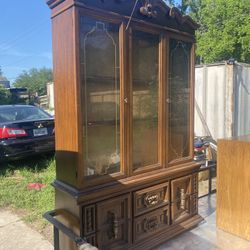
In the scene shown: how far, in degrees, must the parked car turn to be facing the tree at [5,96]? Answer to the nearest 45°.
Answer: approximately 45° to its right

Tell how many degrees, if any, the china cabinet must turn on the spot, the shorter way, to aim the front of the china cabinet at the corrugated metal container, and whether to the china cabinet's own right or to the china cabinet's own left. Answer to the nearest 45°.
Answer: approximately 90° to the china cabinet's own left

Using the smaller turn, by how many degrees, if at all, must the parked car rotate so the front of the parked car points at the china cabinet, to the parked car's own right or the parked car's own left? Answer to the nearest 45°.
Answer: approximately 135° to the parked car's own left

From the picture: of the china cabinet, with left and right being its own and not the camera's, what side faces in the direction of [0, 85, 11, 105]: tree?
back

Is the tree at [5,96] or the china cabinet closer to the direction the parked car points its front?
the tree

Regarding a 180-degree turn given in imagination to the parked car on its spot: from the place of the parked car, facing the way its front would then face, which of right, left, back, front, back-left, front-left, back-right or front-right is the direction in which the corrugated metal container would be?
front-left

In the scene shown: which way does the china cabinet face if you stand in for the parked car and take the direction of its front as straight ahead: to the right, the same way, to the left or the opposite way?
the opposite way

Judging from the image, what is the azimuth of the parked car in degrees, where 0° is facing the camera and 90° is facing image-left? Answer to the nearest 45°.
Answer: approximately 135°
